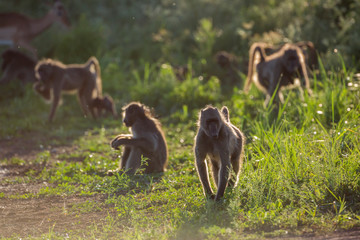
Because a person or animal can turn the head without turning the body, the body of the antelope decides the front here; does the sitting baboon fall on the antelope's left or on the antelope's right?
on the antelope's right

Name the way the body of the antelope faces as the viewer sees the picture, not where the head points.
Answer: to the viewer's right

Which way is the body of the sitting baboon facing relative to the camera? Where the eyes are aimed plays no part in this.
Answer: to the viewer's left

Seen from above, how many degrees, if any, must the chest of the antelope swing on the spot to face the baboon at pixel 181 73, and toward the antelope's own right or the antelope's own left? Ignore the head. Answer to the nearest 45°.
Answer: approximately 45° to the antelope's own right

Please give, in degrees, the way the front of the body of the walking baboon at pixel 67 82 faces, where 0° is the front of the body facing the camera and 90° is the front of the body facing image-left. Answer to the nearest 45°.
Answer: approximately 90°

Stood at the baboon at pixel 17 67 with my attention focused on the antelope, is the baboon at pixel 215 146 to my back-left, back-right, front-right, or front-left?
back-right

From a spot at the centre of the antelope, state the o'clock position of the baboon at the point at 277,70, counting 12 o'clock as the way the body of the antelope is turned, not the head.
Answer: The baboon is roughly at 2 o'clock from the antelope.

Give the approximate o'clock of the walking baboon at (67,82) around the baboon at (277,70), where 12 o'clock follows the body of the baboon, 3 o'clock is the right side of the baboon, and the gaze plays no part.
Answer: The walking baboon is roughly at 5 o'clock from the baboon.

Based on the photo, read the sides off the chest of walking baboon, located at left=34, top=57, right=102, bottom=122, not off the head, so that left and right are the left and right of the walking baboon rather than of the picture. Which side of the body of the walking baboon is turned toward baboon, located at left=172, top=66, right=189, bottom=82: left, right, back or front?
back
